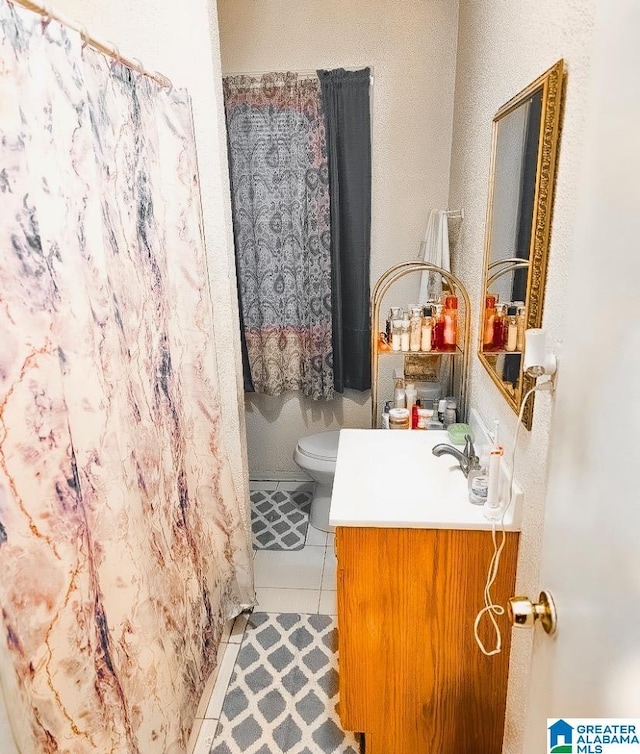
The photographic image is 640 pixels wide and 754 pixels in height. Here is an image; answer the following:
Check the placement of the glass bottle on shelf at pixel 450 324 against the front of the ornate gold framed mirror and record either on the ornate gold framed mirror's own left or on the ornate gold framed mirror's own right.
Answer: on the ornate gold framed mirror's own right

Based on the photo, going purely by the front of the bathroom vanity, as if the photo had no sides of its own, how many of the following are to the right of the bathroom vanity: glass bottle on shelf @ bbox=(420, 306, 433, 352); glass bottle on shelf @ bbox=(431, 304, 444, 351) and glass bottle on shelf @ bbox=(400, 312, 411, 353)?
3

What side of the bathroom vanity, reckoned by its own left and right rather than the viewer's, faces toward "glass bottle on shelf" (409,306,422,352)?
right

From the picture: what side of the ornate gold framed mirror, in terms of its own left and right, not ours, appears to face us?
left

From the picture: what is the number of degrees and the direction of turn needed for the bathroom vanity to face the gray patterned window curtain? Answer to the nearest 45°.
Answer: approximately 45° to its right

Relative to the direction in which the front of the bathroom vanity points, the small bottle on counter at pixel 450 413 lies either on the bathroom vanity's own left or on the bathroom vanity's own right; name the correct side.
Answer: on the bathroom vanity's own right

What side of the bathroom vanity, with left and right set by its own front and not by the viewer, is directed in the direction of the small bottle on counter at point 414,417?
right

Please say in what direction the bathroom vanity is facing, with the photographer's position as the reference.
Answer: facing to the left of the viewer
